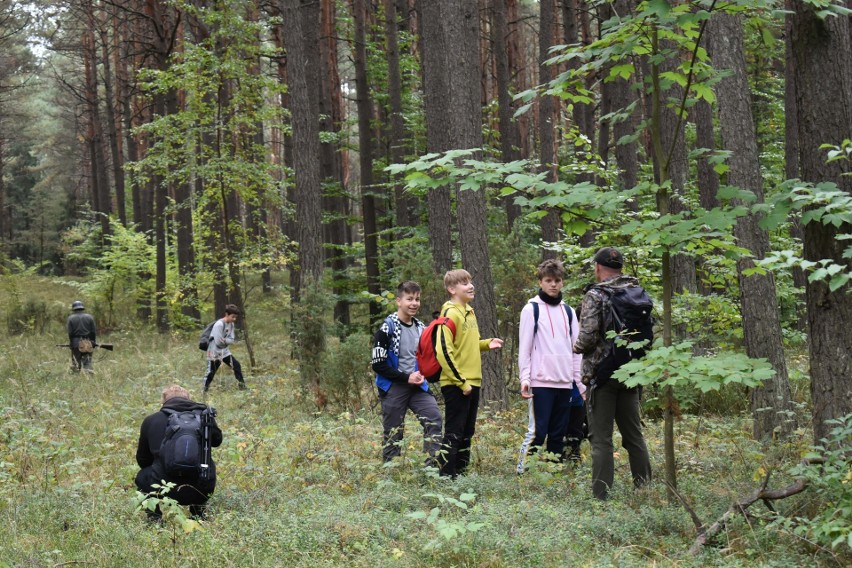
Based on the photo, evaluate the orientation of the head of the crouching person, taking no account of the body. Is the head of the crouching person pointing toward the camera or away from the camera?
away from the camera

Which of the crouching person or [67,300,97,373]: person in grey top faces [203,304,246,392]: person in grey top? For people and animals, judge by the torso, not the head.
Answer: the crouching person

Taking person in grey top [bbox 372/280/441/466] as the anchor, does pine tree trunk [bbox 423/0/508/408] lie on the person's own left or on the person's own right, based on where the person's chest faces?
on the person's own left

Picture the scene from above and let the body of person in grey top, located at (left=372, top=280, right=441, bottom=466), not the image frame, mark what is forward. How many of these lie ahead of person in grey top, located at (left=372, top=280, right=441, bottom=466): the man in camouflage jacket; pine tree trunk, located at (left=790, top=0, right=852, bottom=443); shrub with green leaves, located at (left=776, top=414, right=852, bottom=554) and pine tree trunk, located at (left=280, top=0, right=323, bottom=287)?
3

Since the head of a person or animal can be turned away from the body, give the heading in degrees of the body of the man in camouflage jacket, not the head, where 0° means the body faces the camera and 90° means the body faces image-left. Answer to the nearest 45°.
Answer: approximately 135°

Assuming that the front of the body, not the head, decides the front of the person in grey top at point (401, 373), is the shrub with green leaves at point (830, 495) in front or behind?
in front

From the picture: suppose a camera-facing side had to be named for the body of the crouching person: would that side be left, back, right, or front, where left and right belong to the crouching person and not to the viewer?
back

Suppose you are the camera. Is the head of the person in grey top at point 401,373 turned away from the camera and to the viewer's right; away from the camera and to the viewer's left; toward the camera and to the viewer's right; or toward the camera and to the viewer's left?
toward the camera and to the viewer's right

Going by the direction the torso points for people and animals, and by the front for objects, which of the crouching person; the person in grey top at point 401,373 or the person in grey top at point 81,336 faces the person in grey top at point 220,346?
the crouching person

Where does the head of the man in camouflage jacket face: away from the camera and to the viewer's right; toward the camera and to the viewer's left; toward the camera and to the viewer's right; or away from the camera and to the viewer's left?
away from the camera and to the viewer's left

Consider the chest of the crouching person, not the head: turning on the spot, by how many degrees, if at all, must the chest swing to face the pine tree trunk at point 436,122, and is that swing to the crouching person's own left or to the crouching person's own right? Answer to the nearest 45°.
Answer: approximately 45° to the crouching person's own right

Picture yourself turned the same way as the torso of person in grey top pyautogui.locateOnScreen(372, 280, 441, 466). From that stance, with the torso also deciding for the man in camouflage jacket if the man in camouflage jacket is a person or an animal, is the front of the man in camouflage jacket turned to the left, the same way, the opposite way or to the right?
the opposite way
